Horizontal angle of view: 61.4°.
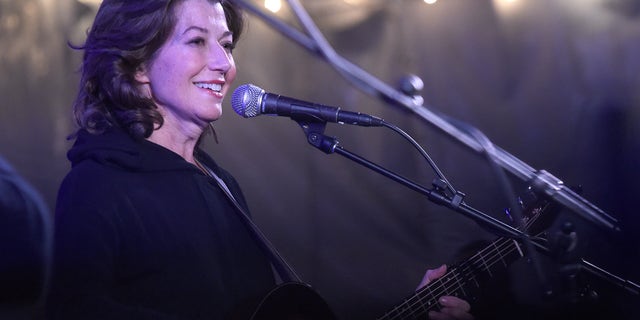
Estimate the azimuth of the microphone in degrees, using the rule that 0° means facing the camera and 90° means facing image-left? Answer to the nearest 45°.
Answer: approximately 90°
